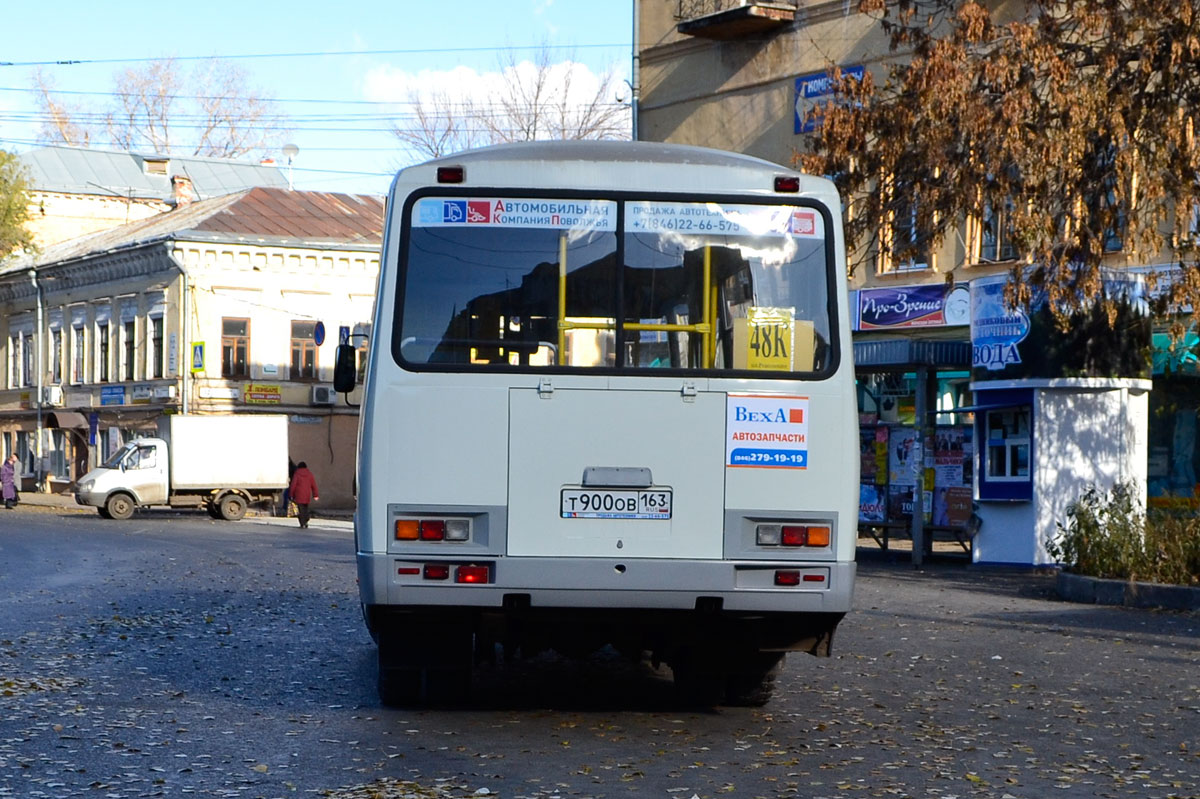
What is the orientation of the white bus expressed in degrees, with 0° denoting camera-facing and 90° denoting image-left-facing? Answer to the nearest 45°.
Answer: approximately 180°

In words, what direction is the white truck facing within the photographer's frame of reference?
facing to the left of the viewer

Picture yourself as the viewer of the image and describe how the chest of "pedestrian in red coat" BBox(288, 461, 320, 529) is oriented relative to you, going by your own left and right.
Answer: facing away from the viewer

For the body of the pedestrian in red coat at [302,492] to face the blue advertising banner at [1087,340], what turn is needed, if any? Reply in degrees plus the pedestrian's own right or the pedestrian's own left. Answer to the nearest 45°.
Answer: approximately 135° to the pedestrian's own right

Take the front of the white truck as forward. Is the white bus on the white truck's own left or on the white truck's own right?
on the white truck's own left

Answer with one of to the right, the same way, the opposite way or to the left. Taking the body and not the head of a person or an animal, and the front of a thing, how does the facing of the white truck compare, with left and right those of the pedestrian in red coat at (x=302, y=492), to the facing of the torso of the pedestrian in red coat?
to the left

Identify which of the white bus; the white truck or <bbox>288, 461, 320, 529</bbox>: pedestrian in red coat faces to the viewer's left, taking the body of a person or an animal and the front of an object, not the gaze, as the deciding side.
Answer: the white truck

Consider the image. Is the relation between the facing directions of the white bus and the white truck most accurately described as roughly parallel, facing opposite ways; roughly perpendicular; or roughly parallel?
roughly perpendicular

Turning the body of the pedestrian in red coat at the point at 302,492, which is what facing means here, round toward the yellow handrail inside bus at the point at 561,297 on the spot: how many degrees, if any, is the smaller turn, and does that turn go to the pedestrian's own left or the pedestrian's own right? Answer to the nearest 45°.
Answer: approximately 180°

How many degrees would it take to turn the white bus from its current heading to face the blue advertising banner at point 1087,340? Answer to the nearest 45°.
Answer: approximately 45° to its right
